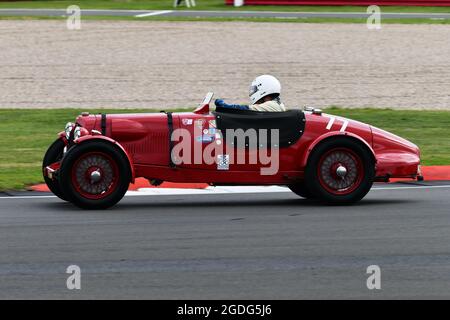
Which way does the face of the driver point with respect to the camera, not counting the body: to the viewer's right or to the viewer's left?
to the viewer's left

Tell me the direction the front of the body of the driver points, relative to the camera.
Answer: to the viewer's left

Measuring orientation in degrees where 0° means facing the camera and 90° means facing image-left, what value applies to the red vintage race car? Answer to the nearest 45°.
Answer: approximately 90°
